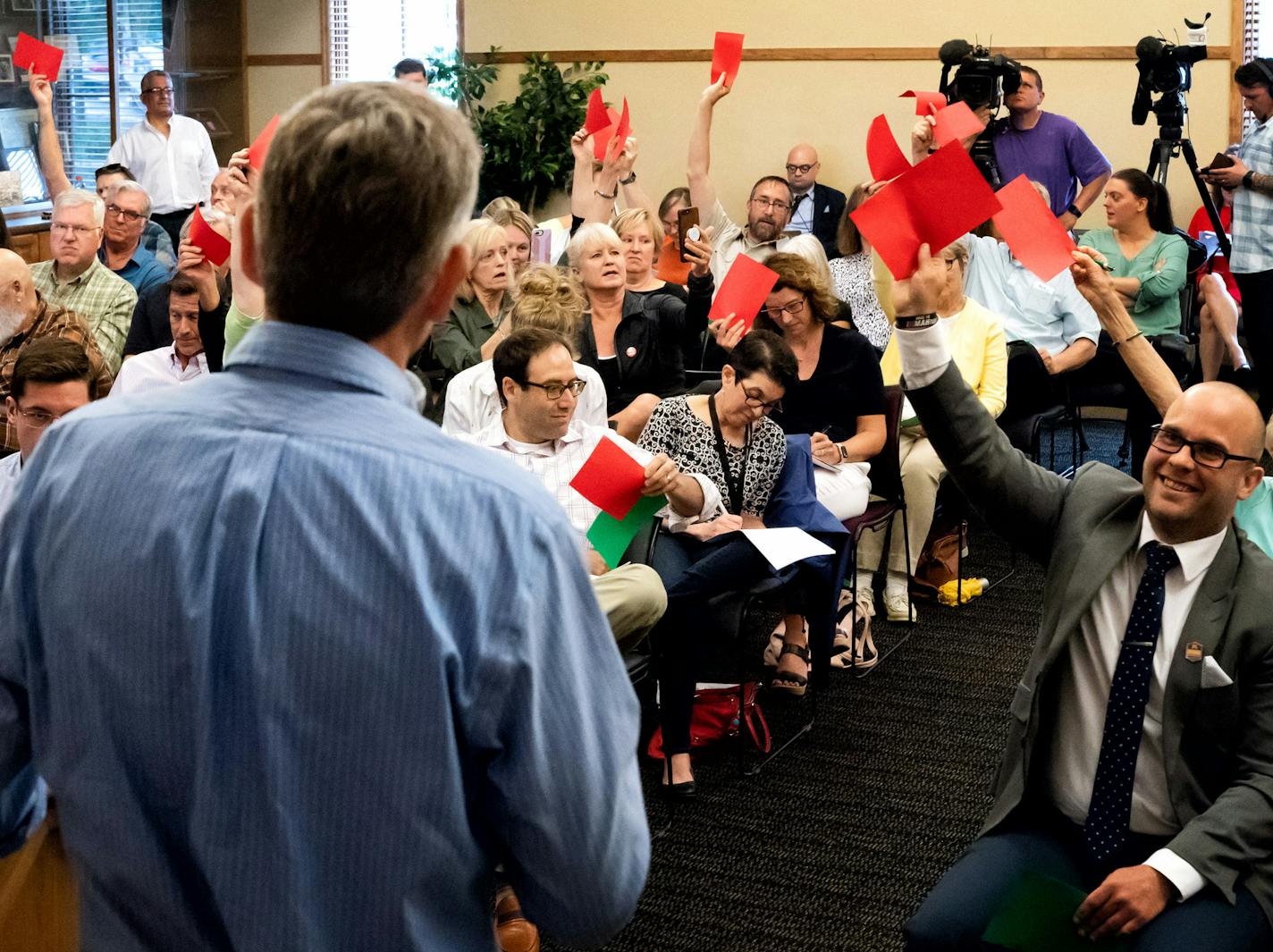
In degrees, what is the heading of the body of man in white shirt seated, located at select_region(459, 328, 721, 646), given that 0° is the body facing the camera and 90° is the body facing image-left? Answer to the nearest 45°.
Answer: approximately 315°

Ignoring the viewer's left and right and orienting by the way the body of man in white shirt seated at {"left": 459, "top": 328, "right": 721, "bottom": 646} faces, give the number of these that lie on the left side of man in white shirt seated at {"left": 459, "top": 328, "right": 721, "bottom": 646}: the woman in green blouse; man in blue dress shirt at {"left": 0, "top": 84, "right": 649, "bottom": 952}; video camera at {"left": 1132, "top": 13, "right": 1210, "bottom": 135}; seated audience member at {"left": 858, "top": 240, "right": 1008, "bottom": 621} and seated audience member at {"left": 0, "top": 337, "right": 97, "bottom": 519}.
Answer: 3

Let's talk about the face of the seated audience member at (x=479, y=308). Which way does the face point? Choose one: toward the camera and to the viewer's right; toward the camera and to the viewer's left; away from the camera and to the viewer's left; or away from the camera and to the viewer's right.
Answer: toward the camera and to the viewer's right

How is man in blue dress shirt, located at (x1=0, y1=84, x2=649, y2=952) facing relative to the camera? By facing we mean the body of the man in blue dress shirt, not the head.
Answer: away from the camera

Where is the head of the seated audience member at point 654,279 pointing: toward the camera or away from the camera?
toward the camera

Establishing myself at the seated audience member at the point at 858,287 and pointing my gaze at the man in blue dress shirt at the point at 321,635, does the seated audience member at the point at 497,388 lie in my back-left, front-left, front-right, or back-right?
front-right

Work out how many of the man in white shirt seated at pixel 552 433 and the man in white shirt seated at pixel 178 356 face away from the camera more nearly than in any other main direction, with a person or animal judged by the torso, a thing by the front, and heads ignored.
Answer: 0

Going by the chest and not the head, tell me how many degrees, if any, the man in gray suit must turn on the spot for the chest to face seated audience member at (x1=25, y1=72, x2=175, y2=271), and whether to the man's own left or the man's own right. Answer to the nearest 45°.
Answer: approximately 90° to the man's own right

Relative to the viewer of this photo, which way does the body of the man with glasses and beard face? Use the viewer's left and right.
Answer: facing the viewer

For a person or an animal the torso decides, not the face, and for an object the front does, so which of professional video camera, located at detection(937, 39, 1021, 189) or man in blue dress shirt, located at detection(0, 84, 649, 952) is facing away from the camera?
the man in blue dress shirt

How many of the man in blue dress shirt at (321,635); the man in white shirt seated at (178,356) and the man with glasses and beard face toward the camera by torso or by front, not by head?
2

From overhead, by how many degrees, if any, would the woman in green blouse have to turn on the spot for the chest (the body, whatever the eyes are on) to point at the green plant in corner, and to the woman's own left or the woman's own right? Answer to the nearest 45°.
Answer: approximately 90° to the woman's own right

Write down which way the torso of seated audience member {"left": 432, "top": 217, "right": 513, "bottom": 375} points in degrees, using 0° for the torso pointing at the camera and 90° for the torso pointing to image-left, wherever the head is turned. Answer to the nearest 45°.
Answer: approximately 315°

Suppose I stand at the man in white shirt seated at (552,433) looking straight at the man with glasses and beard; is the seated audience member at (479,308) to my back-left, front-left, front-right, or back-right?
front-left

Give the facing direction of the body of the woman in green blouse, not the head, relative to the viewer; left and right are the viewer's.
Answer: facing the viewer and to the left of the viewer

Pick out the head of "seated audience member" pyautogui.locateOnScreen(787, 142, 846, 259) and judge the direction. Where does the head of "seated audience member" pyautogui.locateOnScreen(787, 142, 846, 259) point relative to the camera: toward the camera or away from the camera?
toward the camera
